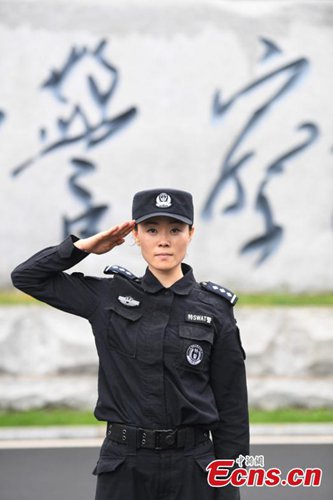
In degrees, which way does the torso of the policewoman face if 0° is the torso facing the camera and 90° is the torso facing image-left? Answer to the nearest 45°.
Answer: approximately 0°
